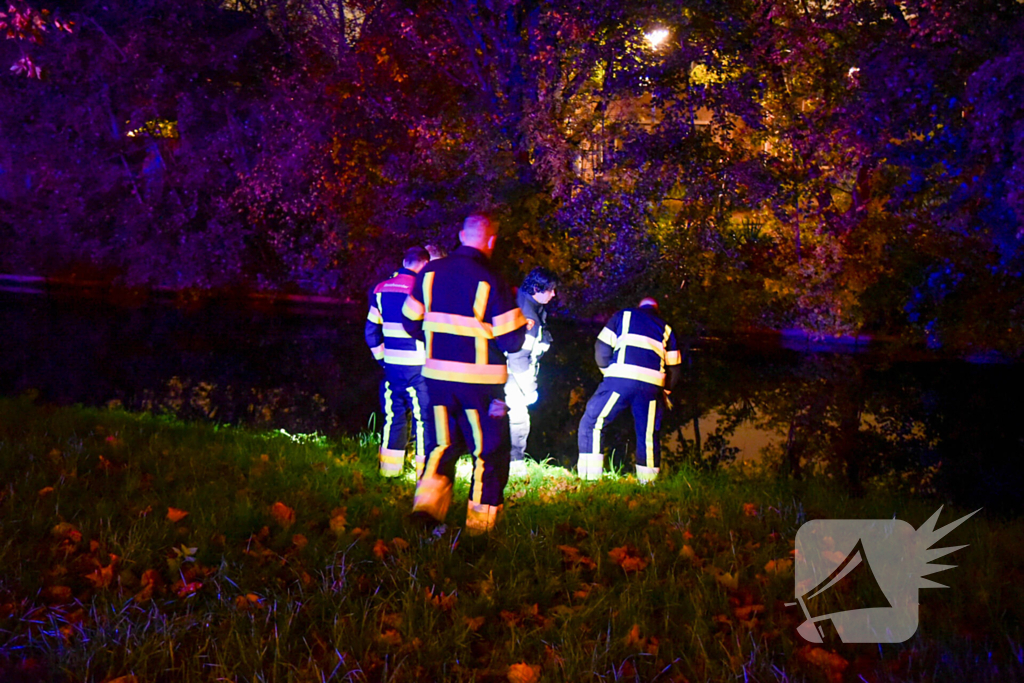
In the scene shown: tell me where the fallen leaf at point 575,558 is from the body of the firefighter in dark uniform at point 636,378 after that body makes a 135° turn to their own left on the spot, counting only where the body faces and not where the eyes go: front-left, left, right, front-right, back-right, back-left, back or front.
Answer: front-left

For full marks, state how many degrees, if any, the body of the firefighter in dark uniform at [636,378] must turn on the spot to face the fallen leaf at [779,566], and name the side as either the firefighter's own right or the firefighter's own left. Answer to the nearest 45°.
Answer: approximately 180°

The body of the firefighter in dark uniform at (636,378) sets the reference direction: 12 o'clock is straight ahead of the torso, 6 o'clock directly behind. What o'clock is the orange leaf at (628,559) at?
The orange leaf is roughly at 6 o'clock from the firefighter in dark uniform.

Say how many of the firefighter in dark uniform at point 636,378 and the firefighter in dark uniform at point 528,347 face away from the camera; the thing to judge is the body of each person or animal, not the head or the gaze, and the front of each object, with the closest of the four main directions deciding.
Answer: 1

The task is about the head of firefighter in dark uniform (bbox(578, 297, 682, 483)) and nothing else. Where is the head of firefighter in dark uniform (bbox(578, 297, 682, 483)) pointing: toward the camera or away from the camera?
away from the camera

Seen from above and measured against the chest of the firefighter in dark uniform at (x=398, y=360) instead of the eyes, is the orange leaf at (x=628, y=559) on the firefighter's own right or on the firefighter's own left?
on the firefighter's own right

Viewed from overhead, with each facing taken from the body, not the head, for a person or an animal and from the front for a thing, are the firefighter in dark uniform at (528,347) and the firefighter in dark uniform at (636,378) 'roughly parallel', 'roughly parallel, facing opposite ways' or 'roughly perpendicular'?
roughly perpendicular

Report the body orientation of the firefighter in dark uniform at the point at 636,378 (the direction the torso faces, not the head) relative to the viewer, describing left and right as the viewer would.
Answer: facing away from the viewer

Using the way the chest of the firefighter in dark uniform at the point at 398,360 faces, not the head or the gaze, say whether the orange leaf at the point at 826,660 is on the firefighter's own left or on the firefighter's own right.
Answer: on the firefighter's own right
